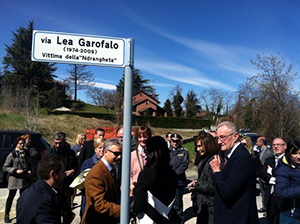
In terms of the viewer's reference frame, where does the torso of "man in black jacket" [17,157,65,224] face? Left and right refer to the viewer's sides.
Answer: facing away from the viewer and to the right of the viewer

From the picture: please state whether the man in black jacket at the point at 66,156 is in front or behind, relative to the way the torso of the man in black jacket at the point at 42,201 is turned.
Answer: in front

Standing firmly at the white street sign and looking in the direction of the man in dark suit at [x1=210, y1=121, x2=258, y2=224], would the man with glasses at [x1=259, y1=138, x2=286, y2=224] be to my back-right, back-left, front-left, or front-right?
front-left

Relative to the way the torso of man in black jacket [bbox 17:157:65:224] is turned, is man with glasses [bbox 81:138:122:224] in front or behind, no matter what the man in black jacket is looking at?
in front

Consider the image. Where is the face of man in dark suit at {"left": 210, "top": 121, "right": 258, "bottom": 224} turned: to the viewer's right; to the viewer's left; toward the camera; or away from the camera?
to the viewer's left

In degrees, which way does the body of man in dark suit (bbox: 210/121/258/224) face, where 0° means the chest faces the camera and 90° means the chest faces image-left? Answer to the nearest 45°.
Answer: approximately 90°
